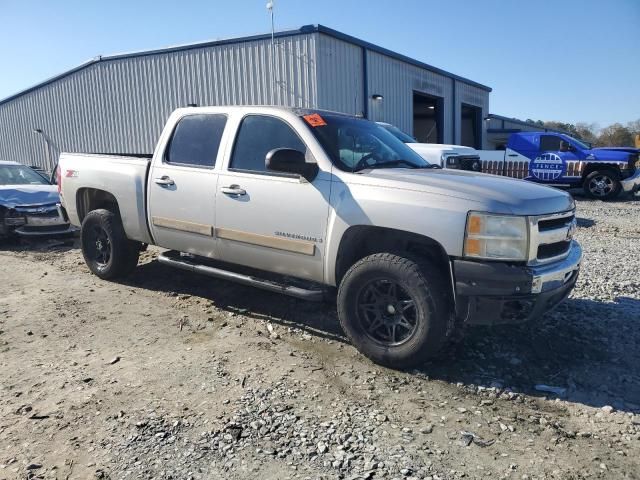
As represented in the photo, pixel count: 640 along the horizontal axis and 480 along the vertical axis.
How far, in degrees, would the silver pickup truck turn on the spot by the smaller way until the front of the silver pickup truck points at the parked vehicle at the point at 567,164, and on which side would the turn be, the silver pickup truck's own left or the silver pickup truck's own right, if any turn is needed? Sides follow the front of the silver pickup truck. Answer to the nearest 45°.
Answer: approximately 90° to the silver pickup truck's own left

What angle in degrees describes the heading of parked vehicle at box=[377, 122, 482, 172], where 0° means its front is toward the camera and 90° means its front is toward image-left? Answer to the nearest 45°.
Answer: approximately 315°

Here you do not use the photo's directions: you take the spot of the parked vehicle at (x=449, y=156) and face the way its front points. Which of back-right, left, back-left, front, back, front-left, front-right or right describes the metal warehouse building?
back

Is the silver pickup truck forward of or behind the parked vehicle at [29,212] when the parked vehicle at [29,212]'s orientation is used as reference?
forward

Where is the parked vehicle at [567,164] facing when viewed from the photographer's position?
facing to the right of the viewer

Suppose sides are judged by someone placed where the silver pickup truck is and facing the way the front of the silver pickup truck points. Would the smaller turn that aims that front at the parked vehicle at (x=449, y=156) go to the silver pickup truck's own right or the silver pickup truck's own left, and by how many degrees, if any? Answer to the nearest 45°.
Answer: approximately 135° to the silver pickup truck's own left

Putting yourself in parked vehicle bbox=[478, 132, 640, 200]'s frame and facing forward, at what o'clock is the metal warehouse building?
The metal warehouse building is roughly at 6 o'clock from the parked vehicle.

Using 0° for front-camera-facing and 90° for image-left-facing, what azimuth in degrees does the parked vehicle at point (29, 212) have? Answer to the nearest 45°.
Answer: approximately 315°

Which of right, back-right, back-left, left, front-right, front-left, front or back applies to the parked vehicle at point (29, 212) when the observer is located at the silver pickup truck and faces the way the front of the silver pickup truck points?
back

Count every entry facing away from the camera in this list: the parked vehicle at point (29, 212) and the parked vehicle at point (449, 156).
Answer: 0
